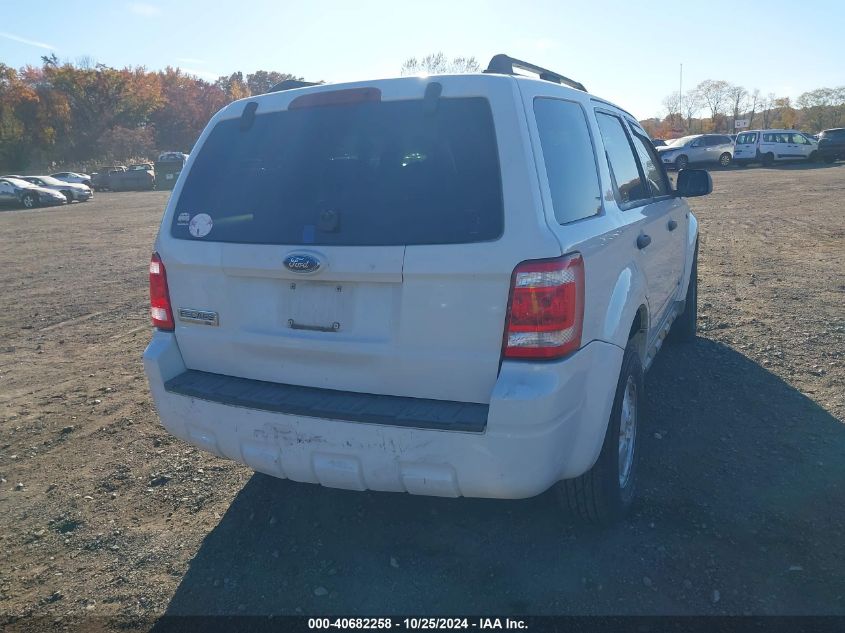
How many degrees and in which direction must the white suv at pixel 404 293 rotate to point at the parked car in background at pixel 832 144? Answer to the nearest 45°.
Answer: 0° — it already faces it

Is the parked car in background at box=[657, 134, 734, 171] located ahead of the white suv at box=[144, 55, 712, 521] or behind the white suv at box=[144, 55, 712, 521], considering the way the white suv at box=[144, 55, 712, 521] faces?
ahead

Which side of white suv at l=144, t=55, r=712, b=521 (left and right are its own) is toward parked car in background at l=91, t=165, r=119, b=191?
left

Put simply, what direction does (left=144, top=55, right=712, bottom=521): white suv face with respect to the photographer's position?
facing away from the viewer and to the right of the viewer

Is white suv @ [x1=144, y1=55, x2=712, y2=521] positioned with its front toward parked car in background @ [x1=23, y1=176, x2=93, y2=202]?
no

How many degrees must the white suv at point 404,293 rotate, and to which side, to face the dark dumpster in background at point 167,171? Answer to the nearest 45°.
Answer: approximately 45° to its left

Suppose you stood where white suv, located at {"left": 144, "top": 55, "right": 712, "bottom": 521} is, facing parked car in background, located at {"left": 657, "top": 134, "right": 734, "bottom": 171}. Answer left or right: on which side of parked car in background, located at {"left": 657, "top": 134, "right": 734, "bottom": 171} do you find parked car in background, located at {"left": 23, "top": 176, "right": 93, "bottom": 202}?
left

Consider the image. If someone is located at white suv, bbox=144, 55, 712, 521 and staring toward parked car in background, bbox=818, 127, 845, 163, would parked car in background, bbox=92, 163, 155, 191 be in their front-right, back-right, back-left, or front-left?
front-left

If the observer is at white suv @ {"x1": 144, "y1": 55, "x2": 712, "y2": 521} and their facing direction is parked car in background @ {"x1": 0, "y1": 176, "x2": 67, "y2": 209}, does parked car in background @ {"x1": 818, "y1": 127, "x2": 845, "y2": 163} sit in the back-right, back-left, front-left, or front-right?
front-right

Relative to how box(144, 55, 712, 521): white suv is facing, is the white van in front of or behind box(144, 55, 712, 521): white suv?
in front

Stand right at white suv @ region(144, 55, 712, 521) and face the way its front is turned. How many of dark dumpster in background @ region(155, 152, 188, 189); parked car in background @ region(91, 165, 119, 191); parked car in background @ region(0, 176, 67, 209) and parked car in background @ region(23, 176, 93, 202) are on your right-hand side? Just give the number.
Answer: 0
